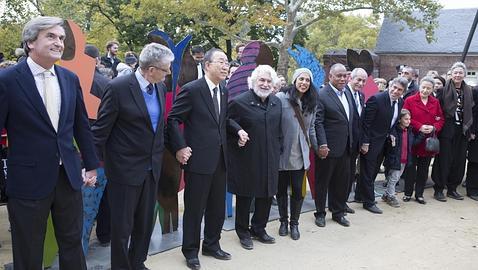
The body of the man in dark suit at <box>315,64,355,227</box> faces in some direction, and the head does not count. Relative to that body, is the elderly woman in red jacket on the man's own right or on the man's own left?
on the man's own left

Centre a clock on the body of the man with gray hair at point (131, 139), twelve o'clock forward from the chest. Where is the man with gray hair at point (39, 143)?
the man with gray hair at point (39, 143) is roughly at 3 o'clock from the man with gray hair at point (131, 139).

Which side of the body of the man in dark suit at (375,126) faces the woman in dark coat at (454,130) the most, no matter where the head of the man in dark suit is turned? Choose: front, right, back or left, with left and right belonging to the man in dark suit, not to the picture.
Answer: left

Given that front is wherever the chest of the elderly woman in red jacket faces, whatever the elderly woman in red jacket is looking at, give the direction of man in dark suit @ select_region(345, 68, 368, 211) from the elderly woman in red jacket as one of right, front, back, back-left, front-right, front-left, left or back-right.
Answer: front-right

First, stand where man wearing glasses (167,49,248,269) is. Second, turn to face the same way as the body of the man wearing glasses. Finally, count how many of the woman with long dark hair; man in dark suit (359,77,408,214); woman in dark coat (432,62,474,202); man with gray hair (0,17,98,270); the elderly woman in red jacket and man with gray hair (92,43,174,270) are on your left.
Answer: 4

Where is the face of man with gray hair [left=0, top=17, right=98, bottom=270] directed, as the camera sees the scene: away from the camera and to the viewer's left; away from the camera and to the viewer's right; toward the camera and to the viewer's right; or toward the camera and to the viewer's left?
toward the camera and to the viewer's right

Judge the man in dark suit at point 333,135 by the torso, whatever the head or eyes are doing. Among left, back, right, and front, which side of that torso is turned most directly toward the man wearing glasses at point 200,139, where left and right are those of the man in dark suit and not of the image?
right

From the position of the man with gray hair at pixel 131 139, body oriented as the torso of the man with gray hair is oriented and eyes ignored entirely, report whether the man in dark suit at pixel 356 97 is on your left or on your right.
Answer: on your left

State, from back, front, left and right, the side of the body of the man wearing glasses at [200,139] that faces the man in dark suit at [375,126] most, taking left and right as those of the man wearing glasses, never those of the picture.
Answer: left

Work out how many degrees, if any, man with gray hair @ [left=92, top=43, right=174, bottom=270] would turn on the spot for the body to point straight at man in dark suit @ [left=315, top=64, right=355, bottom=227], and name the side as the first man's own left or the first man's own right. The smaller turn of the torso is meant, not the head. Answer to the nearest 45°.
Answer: approximately 90° to the first man's own left

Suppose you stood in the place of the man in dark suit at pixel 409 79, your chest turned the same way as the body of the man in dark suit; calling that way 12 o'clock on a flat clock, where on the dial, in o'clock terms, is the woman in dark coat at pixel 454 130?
The woman in dark coat is roughly at 9 o'clock from the man in dark suit.
